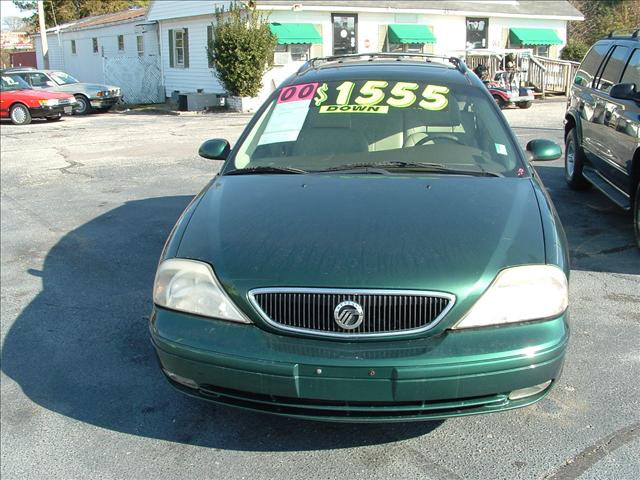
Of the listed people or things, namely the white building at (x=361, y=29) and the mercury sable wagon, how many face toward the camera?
2

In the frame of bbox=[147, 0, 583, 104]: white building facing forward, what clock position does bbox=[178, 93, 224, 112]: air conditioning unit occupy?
The air conditioning unit is roughly at 2 o'clock from the white building.

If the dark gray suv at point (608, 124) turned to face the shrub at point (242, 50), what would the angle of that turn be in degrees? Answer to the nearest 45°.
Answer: approximately 180°

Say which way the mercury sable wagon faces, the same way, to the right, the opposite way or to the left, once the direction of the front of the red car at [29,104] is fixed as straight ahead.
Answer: to the right

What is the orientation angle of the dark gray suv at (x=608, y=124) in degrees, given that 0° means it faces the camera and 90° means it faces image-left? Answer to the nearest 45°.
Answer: approximately 315°

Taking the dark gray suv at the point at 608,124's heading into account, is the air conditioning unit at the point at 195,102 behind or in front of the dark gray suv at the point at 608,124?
behind

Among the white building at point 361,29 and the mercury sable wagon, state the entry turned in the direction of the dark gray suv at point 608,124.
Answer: the white building

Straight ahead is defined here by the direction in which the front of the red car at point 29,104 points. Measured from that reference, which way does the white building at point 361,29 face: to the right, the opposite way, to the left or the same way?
to the right
